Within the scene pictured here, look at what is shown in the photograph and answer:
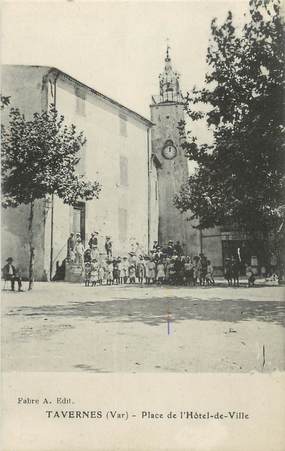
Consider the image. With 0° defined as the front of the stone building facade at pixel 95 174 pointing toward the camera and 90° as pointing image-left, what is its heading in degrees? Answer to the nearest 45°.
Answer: approximately 315°

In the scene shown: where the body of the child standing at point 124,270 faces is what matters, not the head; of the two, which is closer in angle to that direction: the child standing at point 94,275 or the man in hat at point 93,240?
the child standing

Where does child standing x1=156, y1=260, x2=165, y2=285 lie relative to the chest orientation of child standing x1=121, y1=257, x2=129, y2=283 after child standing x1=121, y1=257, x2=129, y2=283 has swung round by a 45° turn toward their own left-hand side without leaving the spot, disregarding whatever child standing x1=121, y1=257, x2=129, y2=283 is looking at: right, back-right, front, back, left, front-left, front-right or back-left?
left

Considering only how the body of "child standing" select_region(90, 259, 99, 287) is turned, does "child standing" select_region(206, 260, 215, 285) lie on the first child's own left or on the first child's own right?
on the first child's own left

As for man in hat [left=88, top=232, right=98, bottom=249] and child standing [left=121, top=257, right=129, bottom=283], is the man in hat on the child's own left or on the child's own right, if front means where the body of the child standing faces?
on the child's own right

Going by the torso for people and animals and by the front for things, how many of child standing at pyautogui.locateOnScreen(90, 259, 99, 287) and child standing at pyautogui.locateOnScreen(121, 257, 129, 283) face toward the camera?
2
